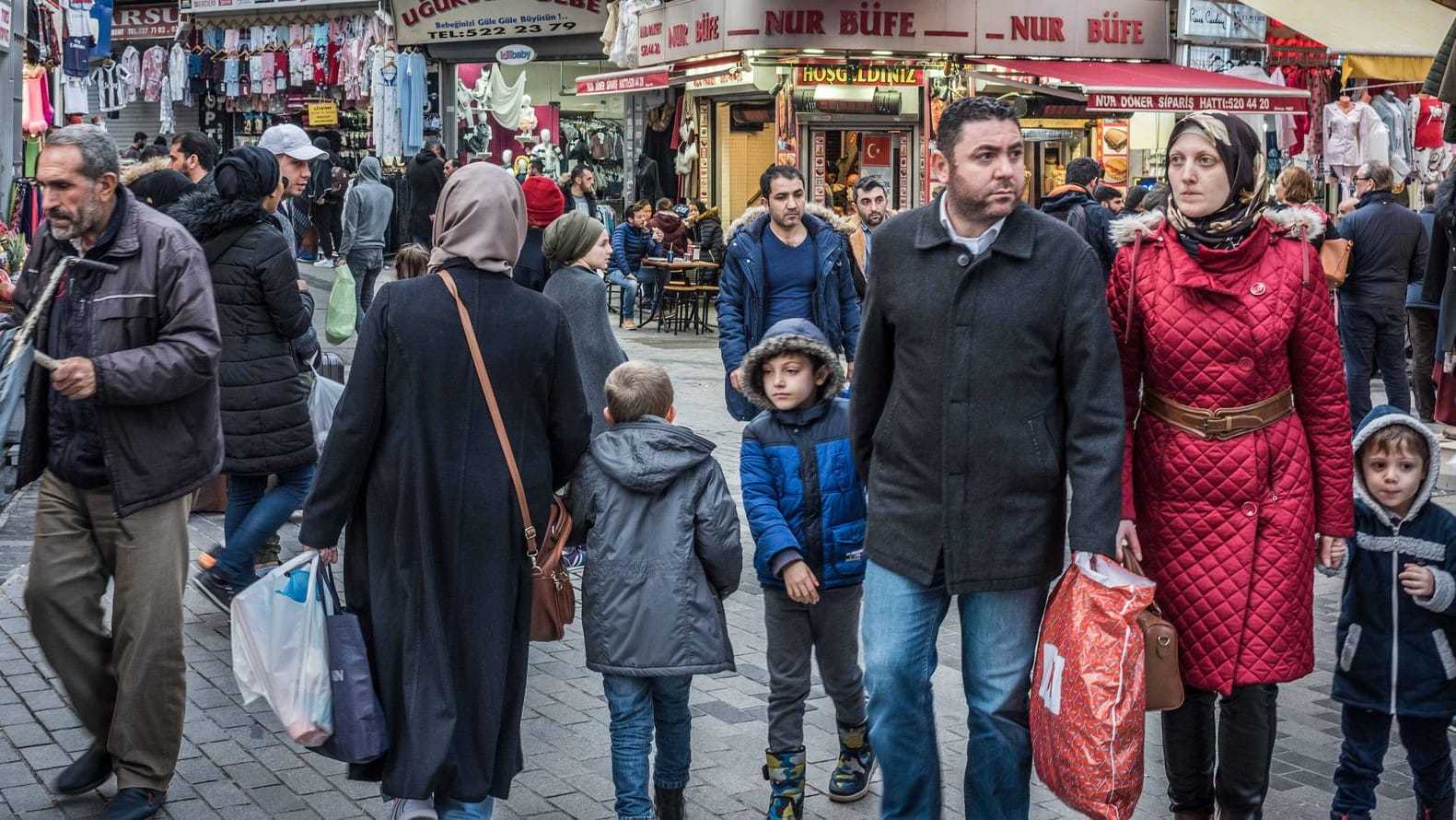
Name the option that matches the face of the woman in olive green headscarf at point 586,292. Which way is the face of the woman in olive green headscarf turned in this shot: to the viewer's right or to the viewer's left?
to the viewer's right

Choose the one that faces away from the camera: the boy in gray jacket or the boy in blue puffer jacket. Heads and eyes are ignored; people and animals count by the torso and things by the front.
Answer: the boy in gray jacket

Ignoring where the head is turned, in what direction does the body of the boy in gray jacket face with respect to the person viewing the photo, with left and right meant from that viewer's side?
facing away from the viewer

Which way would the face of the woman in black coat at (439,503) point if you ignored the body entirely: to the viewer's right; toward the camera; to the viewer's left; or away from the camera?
away from the camera

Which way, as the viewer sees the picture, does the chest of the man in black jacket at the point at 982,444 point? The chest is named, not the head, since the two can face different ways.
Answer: toward the camera

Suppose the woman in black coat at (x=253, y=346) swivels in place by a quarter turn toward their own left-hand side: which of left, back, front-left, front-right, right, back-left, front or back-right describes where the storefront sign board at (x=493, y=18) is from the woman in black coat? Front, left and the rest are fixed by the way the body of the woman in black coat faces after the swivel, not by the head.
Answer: front-right

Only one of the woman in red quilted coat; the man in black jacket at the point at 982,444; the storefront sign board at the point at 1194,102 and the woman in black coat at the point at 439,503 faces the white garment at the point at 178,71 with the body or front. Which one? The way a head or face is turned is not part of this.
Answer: the woman in black coat

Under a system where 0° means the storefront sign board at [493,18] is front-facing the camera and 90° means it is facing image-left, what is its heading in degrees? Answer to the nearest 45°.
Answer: approximately 0°

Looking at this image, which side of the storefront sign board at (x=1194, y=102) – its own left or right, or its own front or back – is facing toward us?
front

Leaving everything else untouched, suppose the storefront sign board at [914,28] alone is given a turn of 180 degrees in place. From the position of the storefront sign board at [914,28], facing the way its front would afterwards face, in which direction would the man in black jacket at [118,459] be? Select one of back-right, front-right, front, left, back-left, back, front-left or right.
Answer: back

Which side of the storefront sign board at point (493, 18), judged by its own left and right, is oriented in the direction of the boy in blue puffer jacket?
front

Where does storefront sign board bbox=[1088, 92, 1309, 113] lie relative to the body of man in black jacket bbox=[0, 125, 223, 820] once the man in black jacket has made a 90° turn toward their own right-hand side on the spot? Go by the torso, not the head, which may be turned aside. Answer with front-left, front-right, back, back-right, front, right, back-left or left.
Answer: right
